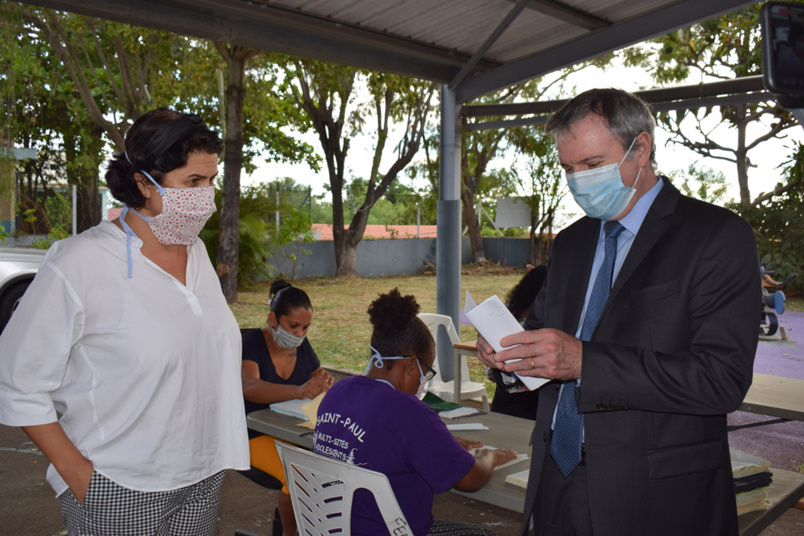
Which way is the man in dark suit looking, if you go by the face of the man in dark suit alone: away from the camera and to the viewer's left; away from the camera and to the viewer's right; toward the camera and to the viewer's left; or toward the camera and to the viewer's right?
toward the camera and to the viewer's left

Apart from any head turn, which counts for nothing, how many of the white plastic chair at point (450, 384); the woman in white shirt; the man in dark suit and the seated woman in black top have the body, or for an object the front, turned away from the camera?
0

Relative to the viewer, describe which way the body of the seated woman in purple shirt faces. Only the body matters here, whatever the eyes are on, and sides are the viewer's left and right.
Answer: facing away from the viewer and to the right of the viewer

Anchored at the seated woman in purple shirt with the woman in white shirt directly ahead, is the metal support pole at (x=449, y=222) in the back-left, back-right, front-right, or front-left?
back-right

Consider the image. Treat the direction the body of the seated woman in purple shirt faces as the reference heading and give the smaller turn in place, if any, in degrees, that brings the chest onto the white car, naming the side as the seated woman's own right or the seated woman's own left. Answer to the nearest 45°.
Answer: approximately 90° to the seated woman's own left

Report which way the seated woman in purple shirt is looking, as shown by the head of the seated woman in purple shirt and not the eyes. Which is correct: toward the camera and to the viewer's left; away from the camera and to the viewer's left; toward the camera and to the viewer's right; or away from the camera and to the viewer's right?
away from the camera and to the viewer's right

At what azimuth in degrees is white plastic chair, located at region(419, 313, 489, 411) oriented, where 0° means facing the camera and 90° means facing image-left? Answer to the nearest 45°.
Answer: approximately 315°

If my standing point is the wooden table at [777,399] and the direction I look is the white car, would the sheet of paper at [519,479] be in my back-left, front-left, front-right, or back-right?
front-left

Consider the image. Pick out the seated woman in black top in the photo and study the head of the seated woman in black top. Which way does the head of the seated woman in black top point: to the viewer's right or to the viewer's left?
to the viewer's right

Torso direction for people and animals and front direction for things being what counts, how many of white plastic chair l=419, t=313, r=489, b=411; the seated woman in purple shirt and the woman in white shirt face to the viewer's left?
0

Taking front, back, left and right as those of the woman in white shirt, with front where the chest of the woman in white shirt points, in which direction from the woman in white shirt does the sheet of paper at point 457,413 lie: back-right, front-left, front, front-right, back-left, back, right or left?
left
